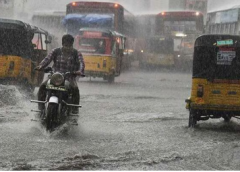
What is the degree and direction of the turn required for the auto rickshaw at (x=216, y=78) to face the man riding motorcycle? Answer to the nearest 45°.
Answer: approximately 135° to its left

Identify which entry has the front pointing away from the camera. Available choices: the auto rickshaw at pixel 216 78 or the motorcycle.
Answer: the auto rickshaw

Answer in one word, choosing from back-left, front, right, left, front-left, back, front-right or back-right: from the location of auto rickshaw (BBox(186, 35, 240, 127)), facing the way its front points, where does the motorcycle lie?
back-left

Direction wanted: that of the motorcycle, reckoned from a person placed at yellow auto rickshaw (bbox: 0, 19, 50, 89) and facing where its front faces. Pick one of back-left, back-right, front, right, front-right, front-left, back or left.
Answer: back-right

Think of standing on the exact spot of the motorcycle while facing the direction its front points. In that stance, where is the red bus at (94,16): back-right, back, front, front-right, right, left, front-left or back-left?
back

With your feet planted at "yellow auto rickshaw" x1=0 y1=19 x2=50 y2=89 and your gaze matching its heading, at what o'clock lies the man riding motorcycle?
The man riding motorcycle is roughly at 4 o'clock from the yellow auto rickshaw.

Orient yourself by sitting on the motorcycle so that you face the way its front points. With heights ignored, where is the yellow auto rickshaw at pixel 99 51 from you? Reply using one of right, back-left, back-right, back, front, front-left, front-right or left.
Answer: back

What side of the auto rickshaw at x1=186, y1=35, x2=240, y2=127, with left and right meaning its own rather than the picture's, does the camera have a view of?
back

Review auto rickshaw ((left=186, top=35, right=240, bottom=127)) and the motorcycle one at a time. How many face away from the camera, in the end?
1

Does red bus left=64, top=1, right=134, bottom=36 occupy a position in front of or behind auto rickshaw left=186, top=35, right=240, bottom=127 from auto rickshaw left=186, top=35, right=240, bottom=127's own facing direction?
in front

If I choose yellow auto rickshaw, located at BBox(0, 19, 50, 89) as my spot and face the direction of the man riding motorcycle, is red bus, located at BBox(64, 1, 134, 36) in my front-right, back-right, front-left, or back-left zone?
back-left

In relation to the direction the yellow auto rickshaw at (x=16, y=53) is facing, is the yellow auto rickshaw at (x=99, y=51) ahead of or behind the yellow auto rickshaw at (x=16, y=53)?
ahead

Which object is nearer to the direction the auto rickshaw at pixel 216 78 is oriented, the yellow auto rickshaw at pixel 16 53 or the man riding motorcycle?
the yellow auto rickshaw
